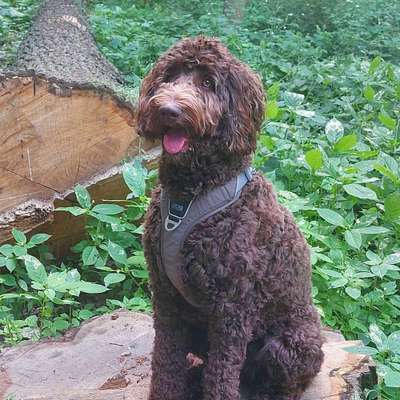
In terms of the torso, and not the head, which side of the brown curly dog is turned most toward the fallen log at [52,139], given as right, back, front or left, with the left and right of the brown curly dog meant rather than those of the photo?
right

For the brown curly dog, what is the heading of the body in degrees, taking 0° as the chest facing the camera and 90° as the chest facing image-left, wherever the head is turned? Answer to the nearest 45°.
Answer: approximately 45°
